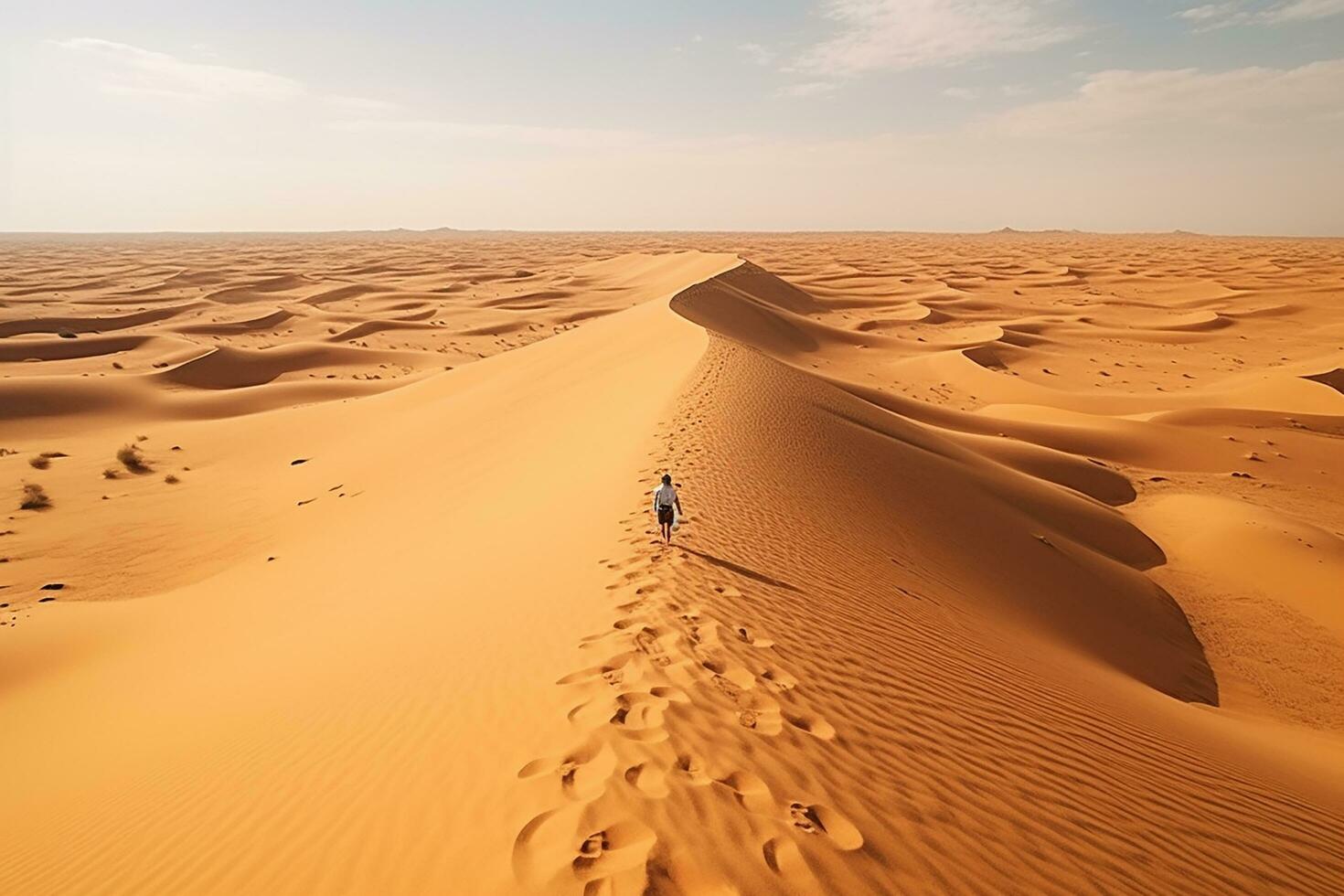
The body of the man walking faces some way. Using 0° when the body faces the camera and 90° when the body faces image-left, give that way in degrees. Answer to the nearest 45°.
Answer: approximately 180°

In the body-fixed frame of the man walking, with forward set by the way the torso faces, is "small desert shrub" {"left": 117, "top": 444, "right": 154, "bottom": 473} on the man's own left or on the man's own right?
on the man's own left

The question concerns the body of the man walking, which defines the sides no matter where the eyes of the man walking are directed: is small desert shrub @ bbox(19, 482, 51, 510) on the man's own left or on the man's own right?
on the man's own left
